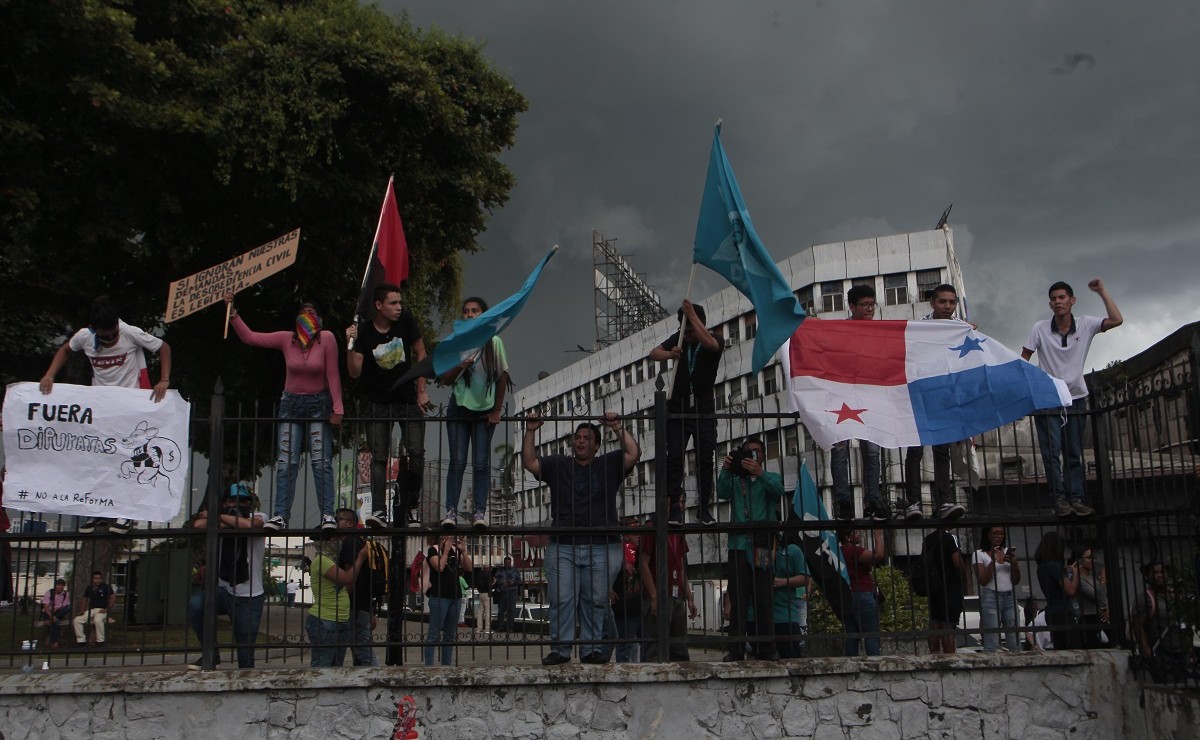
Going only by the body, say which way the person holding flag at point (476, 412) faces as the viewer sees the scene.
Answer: toward the camera

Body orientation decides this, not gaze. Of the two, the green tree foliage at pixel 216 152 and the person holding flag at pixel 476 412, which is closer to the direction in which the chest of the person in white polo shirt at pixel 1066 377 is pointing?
the person holding flag

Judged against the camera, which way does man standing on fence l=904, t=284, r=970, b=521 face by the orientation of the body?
toward the camera

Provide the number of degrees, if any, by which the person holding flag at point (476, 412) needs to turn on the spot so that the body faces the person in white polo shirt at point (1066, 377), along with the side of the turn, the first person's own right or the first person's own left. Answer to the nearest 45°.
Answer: approximately 90° to the first person's own left

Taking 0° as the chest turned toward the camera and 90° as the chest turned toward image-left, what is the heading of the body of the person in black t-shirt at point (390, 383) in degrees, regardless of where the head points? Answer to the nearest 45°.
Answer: approximately 0°

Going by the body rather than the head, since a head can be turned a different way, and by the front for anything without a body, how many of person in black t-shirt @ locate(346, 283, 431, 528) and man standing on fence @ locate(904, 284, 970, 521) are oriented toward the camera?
2

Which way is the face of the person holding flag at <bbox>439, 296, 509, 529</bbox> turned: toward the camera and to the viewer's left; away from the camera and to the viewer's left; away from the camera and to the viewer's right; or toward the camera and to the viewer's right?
toward the camera and to the viewer's left

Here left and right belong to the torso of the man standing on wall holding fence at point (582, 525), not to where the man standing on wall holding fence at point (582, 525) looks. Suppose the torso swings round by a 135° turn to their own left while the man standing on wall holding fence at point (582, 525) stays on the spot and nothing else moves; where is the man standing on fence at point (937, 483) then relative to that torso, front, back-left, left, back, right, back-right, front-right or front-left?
front-right

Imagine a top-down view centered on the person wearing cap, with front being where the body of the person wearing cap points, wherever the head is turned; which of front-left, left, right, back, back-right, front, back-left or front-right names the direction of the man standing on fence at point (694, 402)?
left
